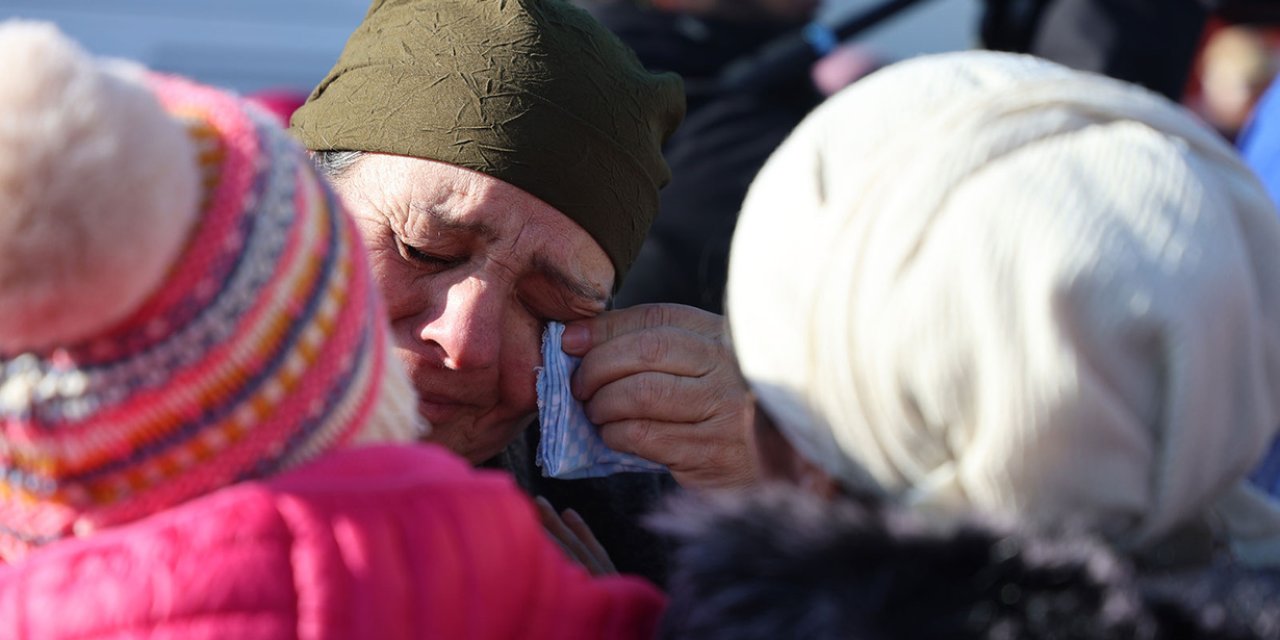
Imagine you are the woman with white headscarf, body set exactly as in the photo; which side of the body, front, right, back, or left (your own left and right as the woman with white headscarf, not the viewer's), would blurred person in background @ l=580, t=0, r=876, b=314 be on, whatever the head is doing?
front

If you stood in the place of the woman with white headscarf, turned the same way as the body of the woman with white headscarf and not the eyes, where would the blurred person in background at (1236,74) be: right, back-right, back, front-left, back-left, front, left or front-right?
front-right

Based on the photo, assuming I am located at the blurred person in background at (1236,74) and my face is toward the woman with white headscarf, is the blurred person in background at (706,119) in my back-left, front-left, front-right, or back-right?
front-right

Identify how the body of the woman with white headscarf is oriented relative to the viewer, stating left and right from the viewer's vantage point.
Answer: facing away from the viewer and to the left of the viewer

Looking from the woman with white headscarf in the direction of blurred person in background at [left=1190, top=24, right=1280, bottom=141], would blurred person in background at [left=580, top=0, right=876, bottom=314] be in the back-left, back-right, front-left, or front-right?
front-left

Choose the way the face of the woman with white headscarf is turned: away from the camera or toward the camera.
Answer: away from the camera

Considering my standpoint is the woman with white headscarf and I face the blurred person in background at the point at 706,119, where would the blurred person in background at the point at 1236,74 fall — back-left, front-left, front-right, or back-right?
front-right
